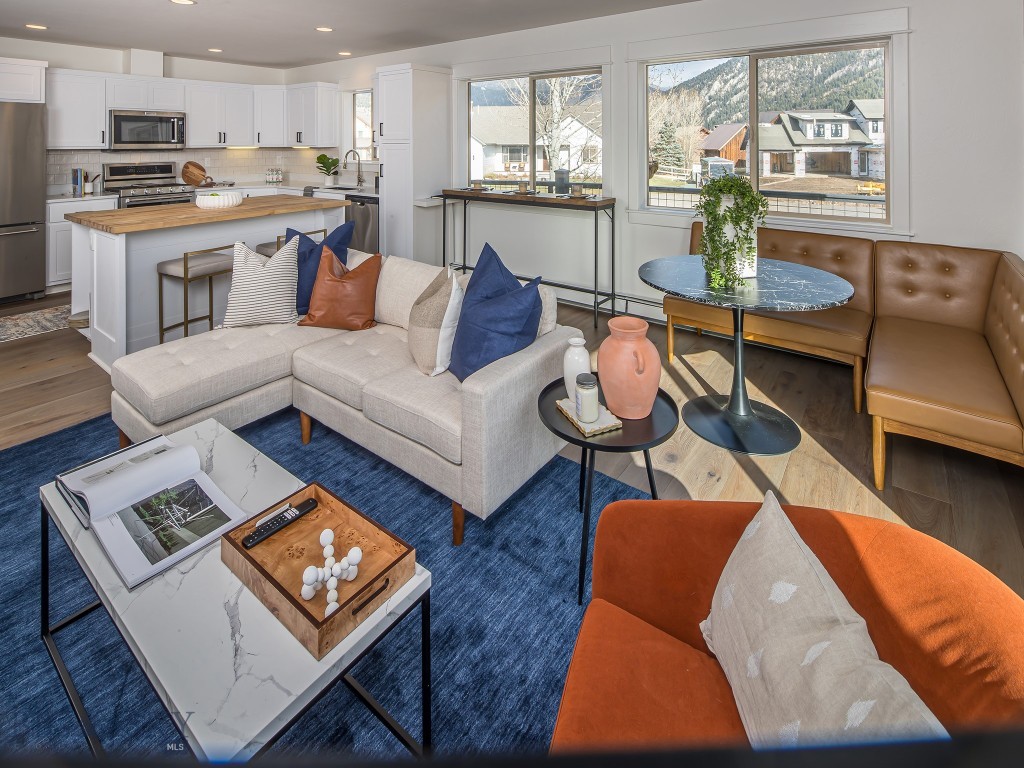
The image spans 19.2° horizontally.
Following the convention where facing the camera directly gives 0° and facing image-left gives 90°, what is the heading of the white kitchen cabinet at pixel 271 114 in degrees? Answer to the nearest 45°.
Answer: approximately 0°

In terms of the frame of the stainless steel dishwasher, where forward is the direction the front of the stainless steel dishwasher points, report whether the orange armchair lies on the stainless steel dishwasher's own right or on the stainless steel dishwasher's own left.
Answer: on the stainless steel dishwasher's own left

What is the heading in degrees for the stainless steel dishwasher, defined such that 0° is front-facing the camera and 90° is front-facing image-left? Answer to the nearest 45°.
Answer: approximately 45°

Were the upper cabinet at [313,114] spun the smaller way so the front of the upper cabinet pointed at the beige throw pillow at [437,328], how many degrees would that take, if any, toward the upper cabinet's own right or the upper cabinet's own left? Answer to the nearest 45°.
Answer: approximately 45° to the upper cabinet's own left

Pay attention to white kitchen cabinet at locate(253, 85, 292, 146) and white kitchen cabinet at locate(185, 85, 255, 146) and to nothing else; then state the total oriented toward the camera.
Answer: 2

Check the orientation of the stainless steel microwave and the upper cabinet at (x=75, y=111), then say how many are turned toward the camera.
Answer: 2

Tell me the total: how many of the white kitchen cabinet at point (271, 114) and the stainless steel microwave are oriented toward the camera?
2
